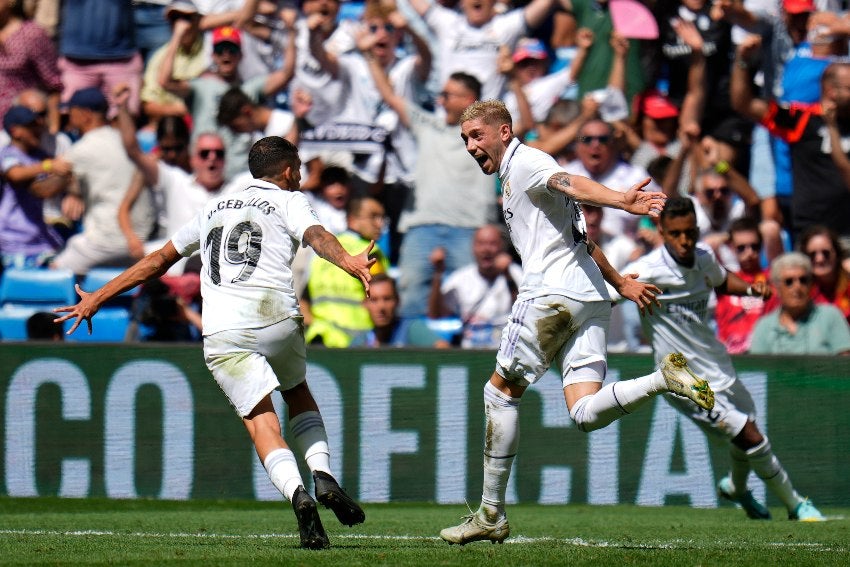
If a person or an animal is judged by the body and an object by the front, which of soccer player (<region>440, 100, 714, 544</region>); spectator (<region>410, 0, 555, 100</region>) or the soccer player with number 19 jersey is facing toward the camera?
the spectator

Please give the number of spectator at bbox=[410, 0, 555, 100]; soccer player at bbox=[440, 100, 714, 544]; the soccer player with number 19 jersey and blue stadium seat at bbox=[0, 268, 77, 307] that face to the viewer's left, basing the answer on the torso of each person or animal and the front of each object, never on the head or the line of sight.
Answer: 1

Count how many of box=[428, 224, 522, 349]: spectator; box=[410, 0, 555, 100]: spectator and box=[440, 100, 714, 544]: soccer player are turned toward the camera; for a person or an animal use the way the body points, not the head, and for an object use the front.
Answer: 2

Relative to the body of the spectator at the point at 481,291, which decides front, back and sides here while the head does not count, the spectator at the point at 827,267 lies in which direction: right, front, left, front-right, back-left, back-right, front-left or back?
left

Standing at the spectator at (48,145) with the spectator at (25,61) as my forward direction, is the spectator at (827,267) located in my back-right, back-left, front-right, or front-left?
back-right

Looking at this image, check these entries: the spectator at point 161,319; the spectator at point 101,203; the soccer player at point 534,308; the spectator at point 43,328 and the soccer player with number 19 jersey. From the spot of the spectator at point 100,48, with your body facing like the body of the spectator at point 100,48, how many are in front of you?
5

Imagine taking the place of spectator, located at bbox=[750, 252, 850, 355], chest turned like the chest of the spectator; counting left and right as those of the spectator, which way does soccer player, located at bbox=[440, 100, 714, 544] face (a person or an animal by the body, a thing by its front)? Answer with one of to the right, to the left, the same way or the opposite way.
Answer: to the right

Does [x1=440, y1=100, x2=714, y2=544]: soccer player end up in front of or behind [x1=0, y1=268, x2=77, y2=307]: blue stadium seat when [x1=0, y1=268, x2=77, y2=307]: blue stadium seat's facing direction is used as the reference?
in front
